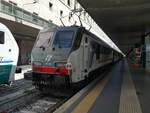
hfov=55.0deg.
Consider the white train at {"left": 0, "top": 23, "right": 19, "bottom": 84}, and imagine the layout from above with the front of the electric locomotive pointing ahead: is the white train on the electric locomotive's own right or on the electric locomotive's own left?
on the electric locomotive's own right

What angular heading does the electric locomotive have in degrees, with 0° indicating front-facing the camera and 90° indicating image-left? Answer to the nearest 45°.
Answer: approximately 45°
